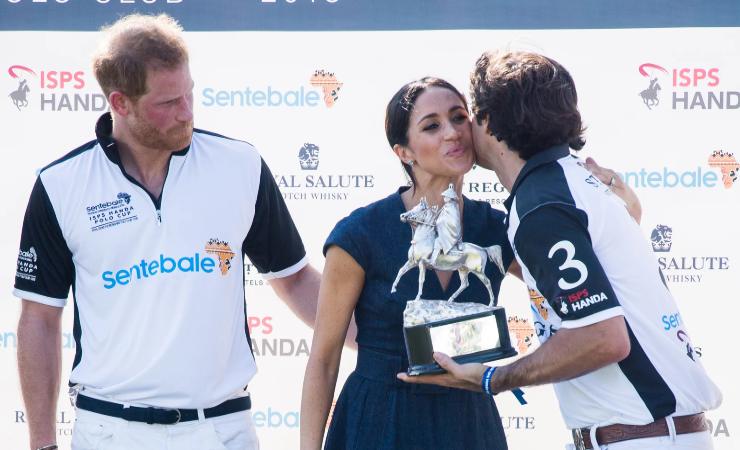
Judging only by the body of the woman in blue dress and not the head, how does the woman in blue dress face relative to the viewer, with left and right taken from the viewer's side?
facing the viewer and to the right of the viewer

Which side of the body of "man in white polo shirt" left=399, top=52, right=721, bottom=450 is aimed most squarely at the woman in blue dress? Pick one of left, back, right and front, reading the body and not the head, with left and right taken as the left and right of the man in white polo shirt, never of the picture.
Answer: front

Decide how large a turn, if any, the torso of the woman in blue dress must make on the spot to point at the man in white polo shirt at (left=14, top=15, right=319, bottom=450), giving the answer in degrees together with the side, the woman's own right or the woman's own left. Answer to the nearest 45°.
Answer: approximately 135° to the woman's own right

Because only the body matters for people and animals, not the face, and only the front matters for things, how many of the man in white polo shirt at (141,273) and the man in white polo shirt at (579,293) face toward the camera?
1

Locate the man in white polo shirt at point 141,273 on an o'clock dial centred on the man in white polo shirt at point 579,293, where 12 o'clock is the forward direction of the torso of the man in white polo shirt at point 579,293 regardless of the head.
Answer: the man in white polo shirt at point 141,273 is roughly at 12 o'clock from the man in white polo shirt at point 579,293.

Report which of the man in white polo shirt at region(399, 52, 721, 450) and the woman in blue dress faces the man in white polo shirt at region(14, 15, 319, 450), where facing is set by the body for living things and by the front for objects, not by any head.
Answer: the man in white polo shirt at region(399, 52, 721, 450)

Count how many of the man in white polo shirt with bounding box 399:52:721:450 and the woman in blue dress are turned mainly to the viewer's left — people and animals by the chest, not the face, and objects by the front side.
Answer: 1

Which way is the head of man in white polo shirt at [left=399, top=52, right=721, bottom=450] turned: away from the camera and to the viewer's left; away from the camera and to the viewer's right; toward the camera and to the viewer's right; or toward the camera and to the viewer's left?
away from the camera and to the viewer's left

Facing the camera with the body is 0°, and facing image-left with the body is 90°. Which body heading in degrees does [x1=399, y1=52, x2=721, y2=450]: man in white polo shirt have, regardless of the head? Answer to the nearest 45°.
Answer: approximately 90°

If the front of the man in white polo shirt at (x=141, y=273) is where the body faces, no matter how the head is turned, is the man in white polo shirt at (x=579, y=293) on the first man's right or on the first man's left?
on the first man's left
